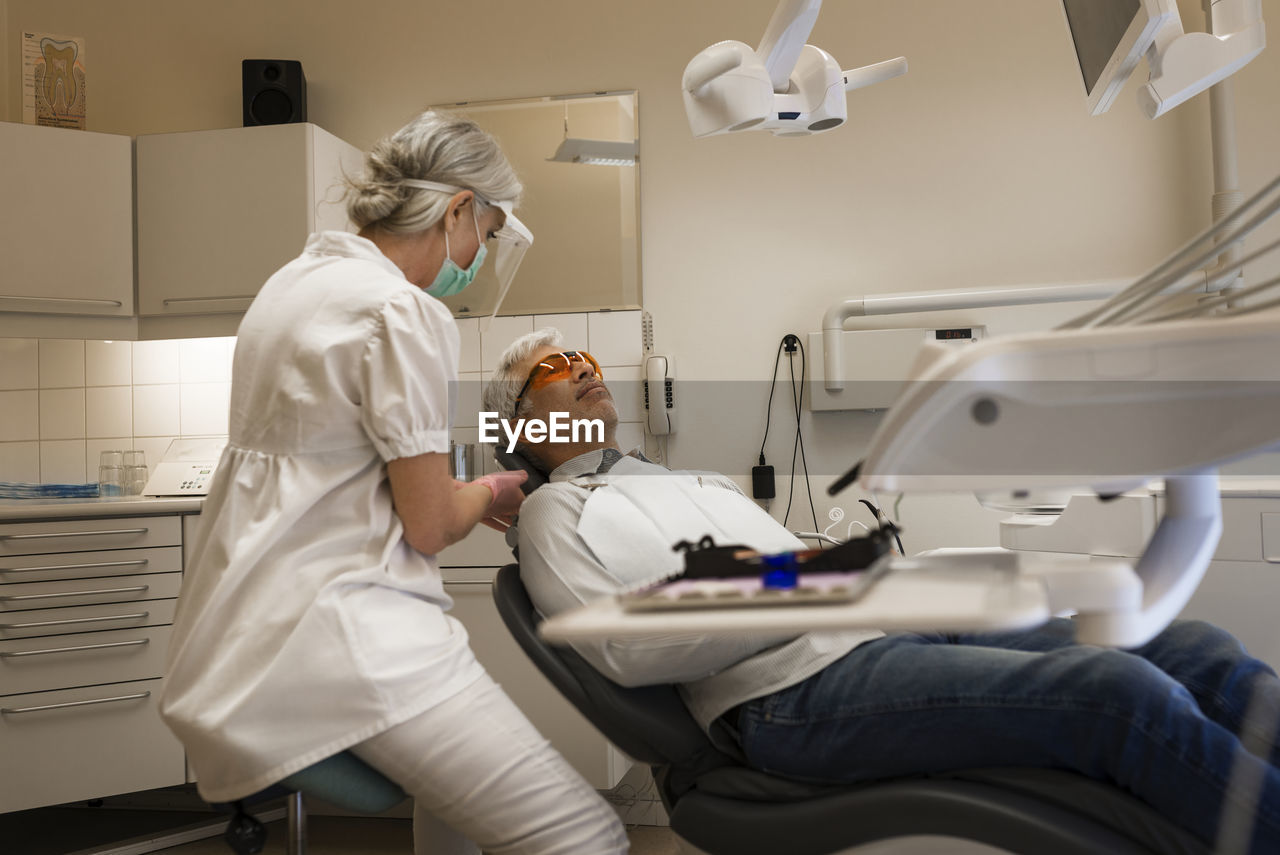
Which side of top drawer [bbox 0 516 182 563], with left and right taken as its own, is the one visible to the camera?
front

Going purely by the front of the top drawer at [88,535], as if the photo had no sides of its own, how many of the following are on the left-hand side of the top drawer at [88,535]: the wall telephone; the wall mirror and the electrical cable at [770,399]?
3

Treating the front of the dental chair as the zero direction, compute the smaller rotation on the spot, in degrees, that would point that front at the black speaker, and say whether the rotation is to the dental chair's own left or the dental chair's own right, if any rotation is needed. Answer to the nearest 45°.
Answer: approximately 135° to the dental chair's own left

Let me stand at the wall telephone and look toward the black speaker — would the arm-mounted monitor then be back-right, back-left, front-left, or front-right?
back-left

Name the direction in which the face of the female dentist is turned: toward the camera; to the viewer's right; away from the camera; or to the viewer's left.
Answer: to the viewer's right

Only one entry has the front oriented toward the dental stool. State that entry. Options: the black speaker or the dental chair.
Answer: the black speaker

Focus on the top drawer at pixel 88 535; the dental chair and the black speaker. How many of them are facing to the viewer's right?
1

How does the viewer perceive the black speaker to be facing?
facing the viewer

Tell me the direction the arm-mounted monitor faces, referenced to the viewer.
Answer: facing the viewer and to the left of the viewer

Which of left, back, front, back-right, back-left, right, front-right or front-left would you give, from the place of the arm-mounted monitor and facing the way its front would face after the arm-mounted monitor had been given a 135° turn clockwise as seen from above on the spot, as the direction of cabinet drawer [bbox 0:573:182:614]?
left

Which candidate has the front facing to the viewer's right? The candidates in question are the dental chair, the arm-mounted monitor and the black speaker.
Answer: the dental chair

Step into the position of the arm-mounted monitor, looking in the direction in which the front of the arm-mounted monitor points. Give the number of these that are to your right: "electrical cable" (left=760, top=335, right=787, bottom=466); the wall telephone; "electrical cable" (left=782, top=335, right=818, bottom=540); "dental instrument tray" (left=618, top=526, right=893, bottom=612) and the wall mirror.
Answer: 4

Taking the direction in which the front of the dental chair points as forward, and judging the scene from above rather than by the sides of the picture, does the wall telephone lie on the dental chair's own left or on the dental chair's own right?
on the dental chair's own left

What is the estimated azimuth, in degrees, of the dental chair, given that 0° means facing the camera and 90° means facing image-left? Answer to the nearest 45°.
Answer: approximately 270°

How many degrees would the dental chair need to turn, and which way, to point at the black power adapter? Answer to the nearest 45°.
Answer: approximately 90° to its left

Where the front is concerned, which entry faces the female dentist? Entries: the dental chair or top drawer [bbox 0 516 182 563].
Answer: the top drawer
